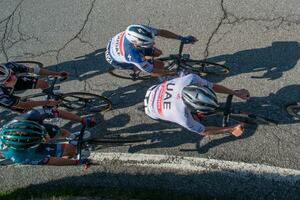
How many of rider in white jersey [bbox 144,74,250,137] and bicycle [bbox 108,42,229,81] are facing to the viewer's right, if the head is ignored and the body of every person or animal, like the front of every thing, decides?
2

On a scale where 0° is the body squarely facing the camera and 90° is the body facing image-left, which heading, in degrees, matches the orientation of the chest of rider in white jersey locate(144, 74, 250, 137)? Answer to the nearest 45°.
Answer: approximately 270°

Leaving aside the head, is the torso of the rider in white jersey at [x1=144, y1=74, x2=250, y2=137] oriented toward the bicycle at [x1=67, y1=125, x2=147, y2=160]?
no

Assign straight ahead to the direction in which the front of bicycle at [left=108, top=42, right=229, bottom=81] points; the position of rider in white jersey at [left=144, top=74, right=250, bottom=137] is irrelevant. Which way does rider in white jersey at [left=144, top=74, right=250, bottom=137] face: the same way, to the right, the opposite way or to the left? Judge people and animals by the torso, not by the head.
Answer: the same way

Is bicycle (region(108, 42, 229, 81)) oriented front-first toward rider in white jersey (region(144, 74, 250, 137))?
no

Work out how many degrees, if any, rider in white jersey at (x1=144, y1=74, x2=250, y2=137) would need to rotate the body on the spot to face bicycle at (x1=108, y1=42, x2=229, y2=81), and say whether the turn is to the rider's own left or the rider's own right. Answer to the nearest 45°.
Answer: approximately 90° to the rider's own left

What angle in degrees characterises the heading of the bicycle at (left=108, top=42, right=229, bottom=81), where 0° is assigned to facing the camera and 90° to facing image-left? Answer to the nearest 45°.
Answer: approximately 270°

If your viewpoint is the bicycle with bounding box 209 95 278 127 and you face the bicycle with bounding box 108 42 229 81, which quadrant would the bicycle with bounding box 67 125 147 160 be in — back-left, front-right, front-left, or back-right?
front-left

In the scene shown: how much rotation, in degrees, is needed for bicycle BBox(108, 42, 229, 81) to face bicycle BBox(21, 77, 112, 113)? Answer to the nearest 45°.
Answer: approximately 180°

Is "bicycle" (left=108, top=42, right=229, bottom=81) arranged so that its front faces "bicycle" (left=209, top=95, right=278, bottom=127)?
no
